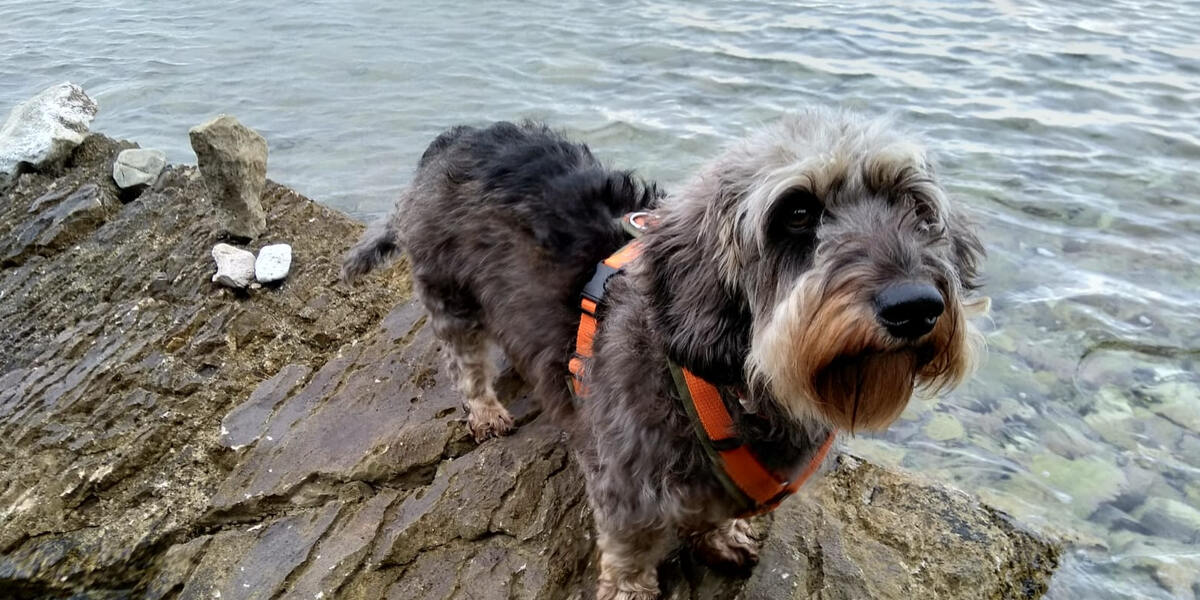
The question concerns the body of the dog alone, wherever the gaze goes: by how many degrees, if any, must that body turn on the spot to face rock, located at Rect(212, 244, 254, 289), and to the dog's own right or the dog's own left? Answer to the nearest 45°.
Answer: approximately 180°

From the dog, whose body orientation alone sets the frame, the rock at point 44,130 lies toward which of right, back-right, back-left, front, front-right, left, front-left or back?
back

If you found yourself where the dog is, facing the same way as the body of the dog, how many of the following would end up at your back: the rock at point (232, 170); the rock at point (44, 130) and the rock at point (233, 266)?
3

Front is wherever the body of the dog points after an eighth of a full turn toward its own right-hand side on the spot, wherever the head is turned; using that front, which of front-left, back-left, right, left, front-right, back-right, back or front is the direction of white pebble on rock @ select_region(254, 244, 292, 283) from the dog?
back-right

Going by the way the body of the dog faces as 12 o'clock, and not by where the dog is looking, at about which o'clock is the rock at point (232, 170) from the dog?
The rock is roughly at 6 o'clock from the dog.

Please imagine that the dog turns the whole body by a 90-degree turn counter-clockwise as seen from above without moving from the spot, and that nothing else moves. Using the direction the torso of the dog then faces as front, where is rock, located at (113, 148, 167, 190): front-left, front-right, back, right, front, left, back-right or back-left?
left

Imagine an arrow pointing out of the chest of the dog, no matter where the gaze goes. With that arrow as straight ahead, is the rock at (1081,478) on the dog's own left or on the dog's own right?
on the dog's own left

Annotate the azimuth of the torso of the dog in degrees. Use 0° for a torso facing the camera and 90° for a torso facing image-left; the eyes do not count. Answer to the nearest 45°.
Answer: approximately 315°
